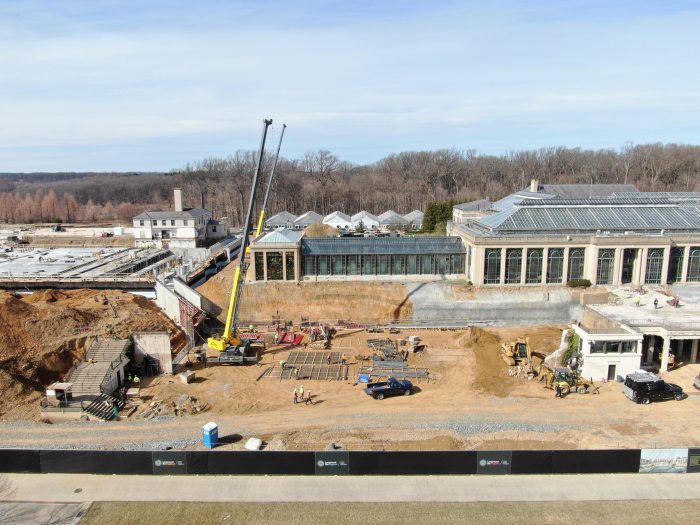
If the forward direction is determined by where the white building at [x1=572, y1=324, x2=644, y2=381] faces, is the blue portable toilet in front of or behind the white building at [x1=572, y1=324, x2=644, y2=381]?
in front

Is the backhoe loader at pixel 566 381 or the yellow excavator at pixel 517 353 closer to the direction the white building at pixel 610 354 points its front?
the backhoe loader

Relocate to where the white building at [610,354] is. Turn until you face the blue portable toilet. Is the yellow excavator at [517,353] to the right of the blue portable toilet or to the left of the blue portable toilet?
right

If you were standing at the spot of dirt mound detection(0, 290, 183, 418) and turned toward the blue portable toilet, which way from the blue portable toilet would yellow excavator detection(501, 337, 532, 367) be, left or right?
left

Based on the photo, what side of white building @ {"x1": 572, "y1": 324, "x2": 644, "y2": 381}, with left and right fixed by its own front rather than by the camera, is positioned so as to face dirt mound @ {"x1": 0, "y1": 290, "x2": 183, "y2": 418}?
right

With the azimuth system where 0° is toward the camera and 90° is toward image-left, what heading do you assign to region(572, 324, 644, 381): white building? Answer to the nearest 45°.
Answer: approximately 0°

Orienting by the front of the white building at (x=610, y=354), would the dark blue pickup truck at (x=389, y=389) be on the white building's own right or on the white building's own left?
on the white building's own right

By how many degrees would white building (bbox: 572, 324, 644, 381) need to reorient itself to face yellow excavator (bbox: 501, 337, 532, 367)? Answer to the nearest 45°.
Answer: approximately 90° to its right

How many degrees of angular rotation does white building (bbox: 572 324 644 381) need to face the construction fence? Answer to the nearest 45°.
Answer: approximately 45° to its right
